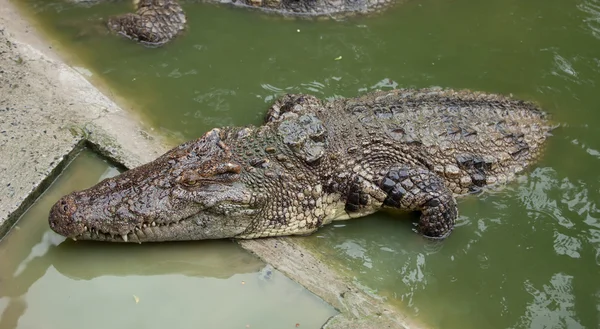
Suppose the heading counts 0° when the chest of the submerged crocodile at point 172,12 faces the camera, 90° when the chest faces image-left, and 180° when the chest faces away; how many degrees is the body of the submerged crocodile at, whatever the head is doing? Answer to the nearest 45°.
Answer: approximately 90°

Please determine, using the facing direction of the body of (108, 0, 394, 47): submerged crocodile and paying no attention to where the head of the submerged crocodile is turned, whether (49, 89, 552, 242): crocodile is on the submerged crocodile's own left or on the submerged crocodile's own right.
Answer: on the submerged crocodile's own left
